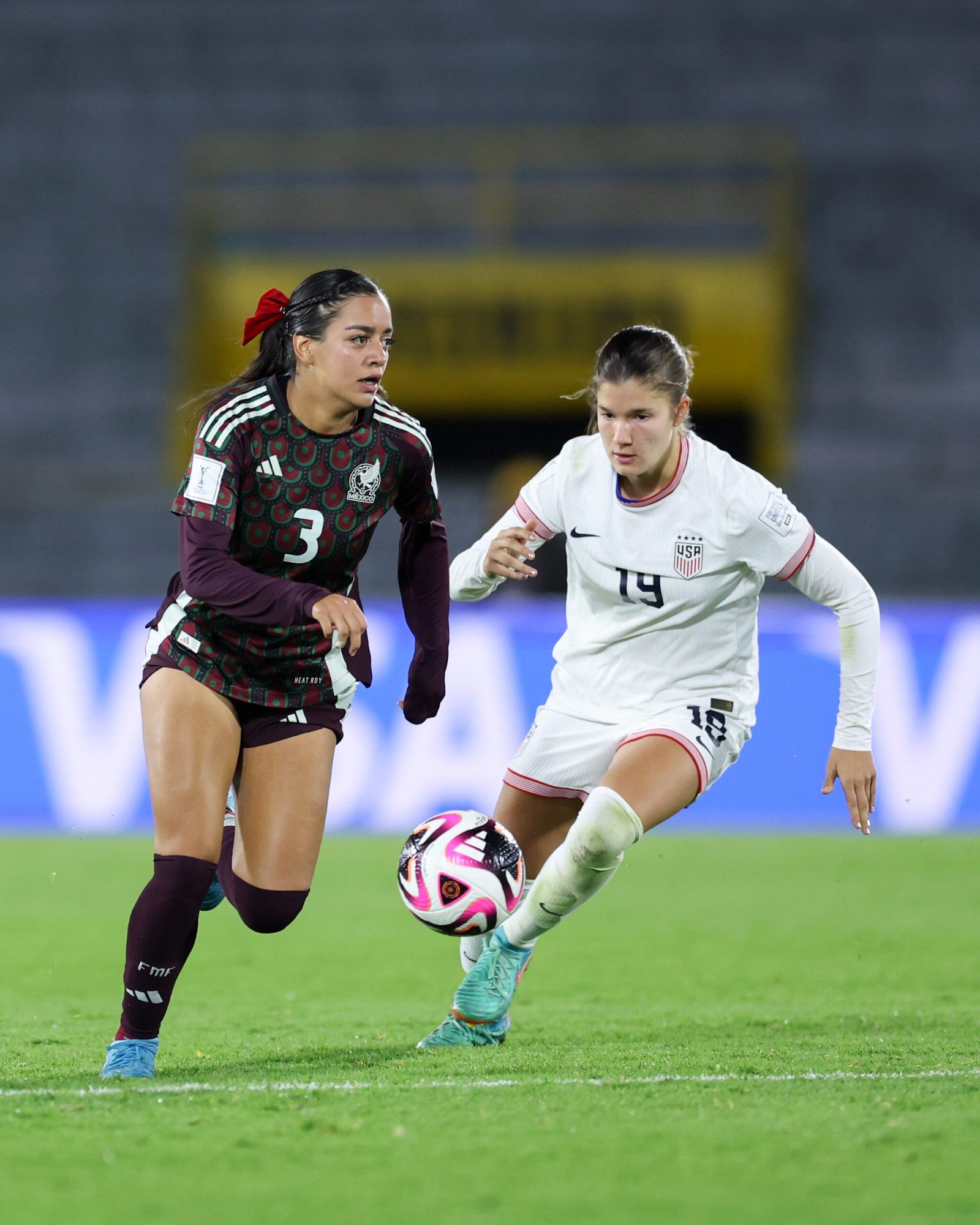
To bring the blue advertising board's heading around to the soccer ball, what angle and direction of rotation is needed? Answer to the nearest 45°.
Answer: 0° — it already faces it

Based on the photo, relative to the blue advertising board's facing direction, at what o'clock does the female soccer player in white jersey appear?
The female soccer player in white jersey is roughly at 12 o'clock from the blue advertising board.

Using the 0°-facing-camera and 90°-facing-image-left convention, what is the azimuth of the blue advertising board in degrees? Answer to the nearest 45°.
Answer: approximately 0°

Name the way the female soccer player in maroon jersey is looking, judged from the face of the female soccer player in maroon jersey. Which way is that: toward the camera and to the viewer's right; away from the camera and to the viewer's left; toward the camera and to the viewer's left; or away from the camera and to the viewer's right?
toward the camera and to the viewer's right

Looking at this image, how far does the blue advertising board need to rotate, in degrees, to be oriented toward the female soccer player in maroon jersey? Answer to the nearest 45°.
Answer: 0° — it already faces them

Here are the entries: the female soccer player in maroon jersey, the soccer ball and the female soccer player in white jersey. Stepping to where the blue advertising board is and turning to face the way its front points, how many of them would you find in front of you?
3
